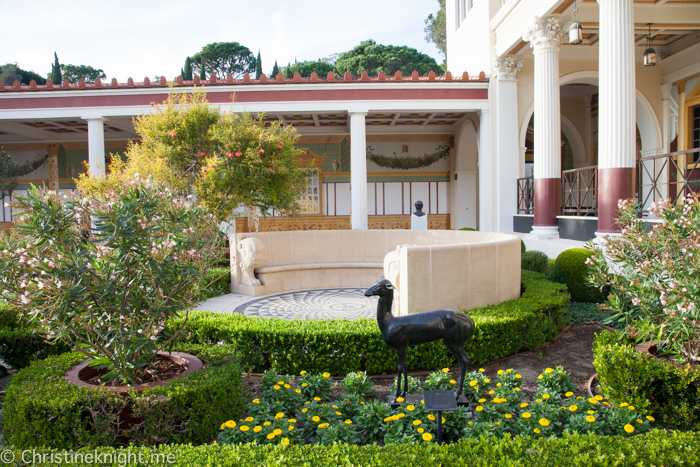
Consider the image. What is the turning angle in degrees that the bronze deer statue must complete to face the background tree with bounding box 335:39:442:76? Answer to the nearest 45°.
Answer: approximately 90° to its right

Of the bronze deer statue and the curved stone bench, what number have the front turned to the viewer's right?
0

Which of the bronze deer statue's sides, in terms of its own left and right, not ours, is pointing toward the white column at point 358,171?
right

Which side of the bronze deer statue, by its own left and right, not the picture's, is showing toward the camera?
left

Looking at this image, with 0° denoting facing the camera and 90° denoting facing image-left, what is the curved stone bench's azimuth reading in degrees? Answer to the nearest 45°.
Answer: approximately 45°

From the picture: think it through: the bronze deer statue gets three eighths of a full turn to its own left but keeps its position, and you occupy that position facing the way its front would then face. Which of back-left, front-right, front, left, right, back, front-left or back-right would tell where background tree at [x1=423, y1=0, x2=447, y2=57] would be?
back-left

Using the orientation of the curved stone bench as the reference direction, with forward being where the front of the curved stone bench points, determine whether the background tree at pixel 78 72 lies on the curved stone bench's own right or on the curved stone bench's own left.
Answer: on the curved stone bench's own right

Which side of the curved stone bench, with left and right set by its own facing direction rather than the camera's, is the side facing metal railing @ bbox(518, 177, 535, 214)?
back

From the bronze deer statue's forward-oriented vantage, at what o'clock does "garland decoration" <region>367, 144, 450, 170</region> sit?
The garland decoration is roughly at 3 o'clock from the bronze deer statue.

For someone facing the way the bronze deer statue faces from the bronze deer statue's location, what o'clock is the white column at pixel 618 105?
The white column is roughly at 4 o'clock from the bronze deer statue.

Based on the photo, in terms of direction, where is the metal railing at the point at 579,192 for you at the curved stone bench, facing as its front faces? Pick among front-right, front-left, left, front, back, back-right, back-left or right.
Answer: back

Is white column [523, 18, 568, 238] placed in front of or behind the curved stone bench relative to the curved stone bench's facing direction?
behind
